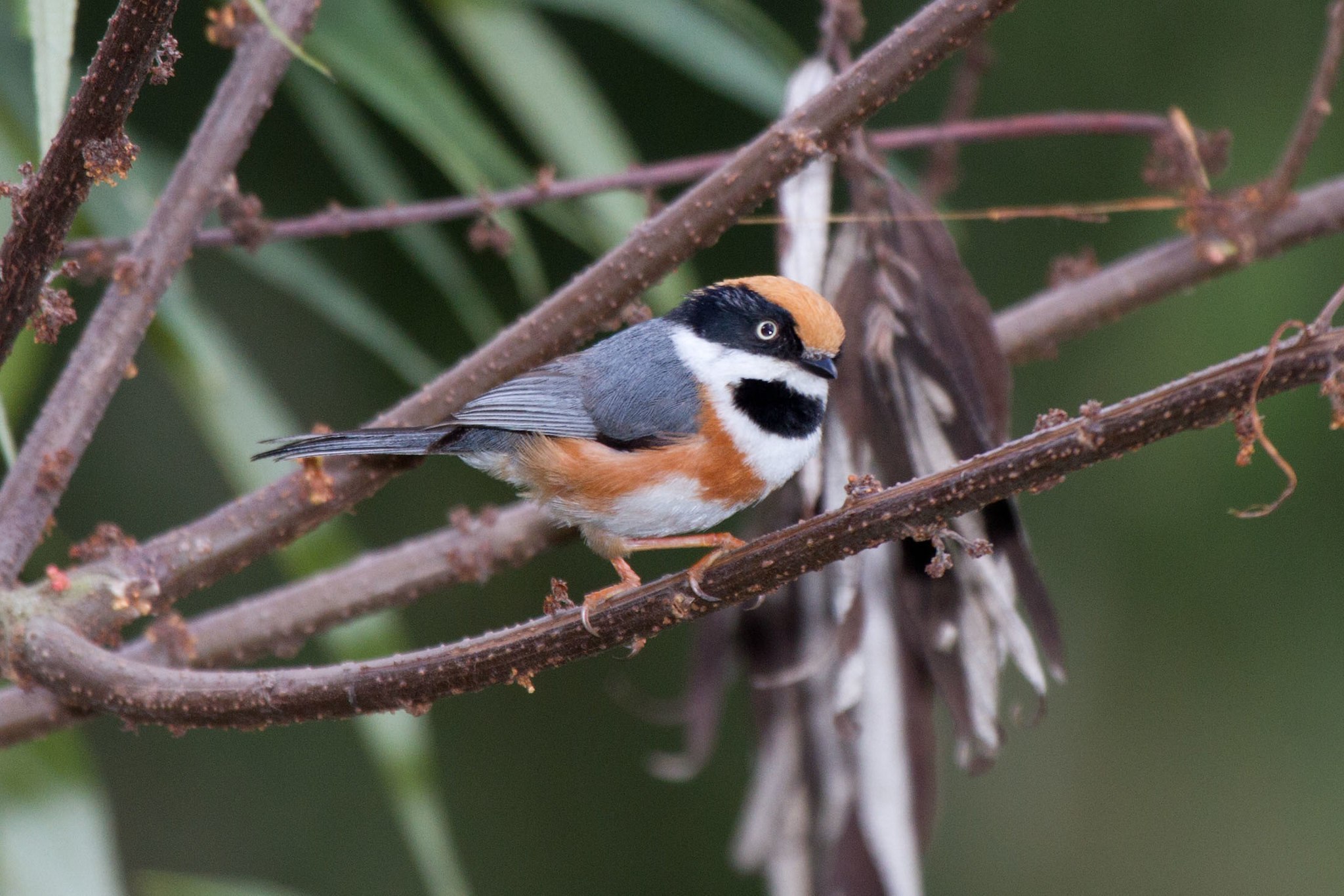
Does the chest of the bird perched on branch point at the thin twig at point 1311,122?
no

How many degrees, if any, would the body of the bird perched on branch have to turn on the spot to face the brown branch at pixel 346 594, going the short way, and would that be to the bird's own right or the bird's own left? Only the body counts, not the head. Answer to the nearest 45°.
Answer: approximately 135° to the bird's own left

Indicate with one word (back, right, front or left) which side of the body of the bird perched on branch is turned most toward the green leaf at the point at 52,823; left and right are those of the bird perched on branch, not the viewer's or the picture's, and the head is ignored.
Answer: back

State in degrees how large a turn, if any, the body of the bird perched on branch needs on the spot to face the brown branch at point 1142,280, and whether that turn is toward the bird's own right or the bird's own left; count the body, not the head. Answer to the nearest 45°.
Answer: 0° — it already faces it

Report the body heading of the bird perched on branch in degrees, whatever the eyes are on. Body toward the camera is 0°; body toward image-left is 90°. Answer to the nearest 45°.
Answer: approximately 270°

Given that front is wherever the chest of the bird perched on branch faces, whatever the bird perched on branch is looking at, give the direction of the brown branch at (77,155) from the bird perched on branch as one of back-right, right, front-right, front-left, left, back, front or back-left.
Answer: back-right

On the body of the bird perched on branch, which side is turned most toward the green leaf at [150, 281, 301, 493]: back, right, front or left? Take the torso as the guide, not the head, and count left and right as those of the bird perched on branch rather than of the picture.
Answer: back
